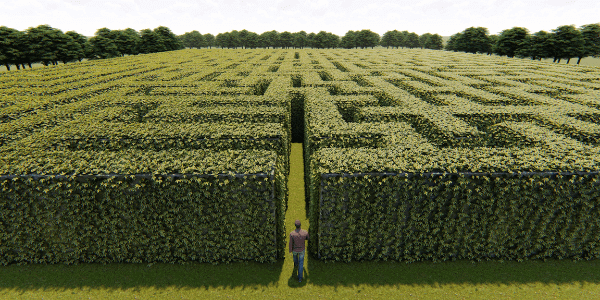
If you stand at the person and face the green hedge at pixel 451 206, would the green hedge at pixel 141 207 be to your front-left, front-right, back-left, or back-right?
back-left

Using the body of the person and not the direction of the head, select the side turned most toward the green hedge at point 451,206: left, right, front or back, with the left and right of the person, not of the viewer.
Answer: right

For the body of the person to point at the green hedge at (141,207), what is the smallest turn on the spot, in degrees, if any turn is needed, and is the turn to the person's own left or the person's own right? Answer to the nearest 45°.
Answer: approximately 90° to the person's own left

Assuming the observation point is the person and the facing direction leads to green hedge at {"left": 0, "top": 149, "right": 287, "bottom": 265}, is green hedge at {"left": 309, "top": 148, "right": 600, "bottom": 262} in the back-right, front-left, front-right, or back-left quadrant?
back-right

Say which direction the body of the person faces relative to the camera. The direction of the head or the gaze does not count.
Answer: away from the camera
